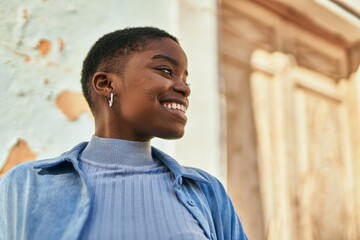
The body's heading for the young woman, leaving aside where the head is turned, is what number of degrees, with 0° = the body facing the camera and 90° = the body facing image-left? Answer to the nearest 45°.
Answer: approximately 315°

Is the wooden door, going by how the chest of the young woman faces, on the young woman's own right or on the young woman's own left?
on the young woman's own left
